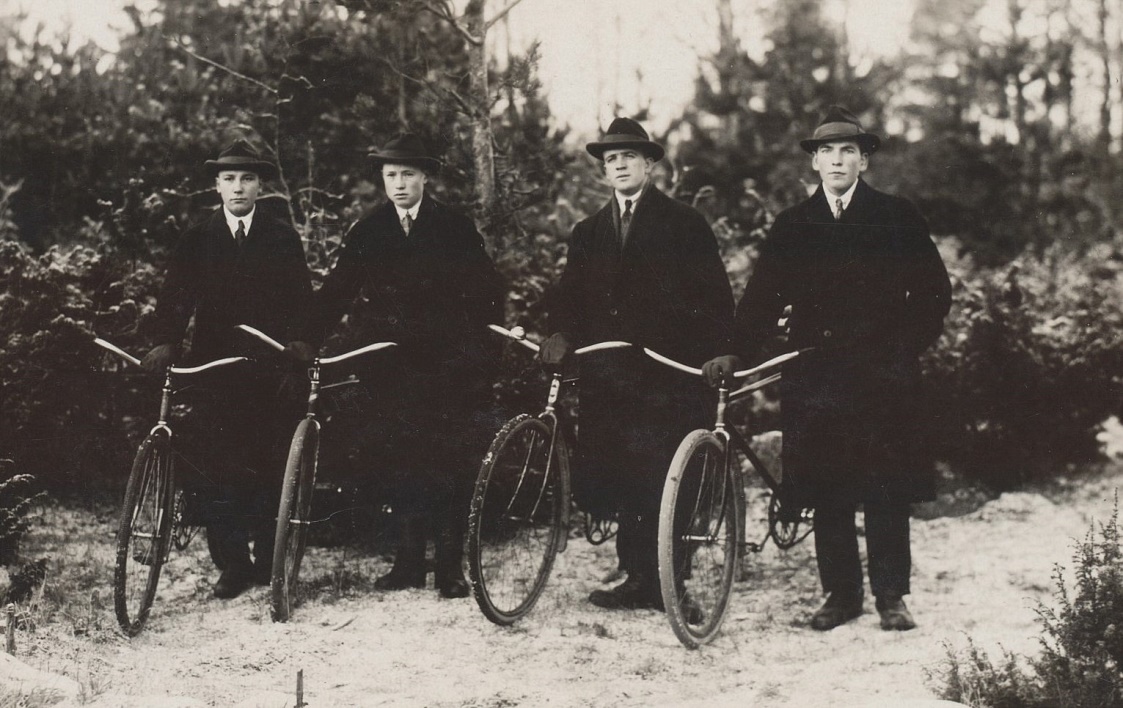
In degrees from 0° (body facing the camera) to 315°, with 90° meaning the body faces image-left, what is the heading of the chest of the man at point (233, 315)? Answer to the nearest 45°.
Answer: approximately 0°

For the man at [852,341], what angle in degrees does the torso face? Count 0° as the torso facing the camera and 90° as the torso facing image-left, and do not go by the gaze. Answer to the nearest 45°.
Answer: approximately 0°

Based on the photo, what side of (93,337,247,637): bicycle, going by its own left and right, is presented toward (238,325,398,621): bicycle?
left
